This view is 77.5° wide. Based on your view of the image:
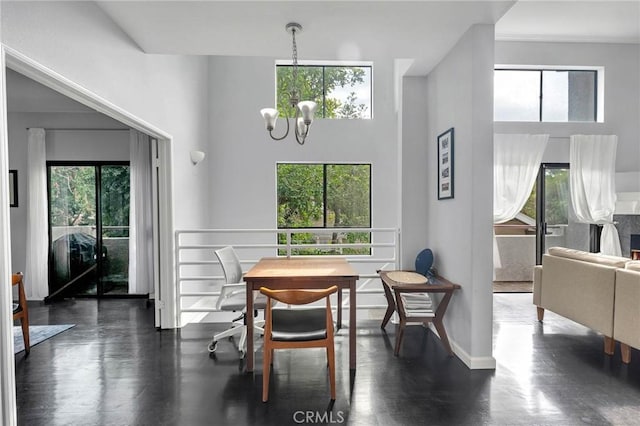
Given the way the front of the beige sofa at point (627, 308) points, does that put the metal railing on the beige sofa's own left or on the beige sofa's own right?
on the beige sofa's own left

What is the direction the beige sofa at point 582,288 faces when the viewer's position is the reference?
facing away from the viewer and to the right of the viewer

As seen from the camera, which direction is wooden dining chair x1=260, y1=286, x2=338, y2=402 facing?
away from the camera

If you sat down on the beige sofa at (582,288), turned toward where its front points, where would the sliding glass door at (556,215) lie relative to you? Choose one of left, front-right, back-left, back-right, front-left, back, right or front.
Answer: front-left

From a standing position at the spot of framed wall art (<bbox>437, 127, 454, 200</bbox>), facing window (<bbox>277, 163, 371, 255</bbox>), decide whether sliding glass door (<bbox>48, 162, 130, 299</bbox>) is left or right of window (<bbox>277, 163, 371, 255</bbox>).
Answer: left

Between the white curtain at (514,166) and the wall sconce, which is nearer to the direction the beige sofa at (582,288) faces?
the white curtain
